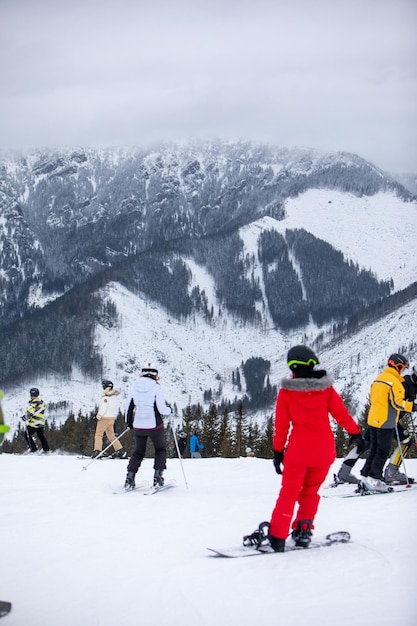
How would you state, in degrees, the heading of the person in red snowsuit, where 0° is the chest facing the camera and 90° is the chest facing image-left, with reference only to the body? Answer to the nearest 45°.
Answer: approximately 180°

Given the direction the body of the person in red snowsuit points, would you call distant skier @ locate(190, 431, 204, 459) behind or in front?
in front

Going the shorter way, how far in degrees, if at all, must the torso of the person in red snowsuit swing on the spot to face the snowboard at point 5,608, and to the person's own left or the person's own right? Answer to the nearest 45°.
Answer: approximately 135° to the person's own left

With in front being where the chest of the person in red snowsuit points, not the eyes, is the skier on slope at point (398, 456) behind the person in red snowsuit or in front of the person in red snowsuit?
in front

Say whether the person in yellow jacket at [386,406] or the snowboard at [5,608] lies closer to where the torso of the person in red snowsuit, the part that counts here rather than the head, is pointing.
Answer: the person in yellow jacket
